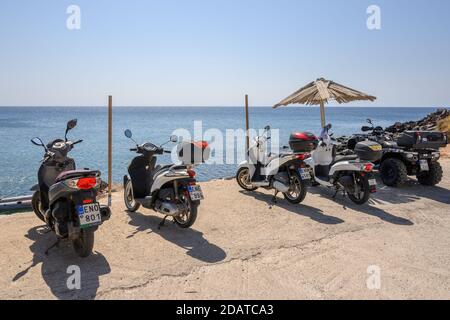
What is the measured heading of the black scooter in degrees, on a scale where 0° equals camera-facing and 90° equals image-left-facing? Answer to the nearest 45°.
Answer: approximately 135°

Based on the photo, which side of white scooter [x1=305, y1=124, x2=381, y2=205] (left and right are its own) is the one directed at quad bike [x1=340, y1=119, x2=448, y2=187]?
right

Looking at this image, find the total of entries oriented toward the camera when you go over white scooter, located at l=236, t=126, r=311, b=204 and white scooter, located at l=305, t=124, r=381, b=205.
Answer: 0

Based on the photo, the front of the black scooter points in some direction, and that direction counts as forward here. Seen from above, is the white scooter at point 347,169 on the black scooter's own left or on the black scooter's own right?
on the black scooter's own right

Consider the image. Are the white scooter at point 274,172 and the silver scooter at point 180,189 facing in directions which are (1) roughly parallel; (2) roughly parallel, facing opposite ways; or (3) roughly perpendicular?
roughly parallel

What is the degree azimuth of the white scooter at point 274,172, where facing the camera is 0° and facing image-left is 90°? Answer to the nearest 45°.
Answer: approximately 135°

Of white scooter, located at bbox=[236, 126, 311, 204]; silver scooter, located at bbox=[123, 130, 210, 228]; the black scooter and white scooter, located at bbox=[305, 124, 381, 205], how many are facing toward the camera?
0

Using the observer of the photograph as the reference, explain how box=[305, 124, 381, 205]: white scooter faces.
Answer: facing away from the viewer and to the left of the viewer

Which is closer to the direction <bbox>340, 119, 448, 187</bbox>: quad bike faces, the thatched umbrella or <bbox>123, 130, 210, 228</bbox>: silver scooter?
the thatched umbrella

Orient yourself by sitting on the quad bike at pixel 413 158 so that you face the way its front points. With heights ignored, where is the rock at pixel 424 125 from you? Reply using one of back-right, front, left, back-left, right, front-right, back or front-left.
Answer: front-right

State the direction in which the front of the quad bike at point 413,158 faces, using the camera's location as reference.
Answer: facing away from the viewer and to the left of the viewer
